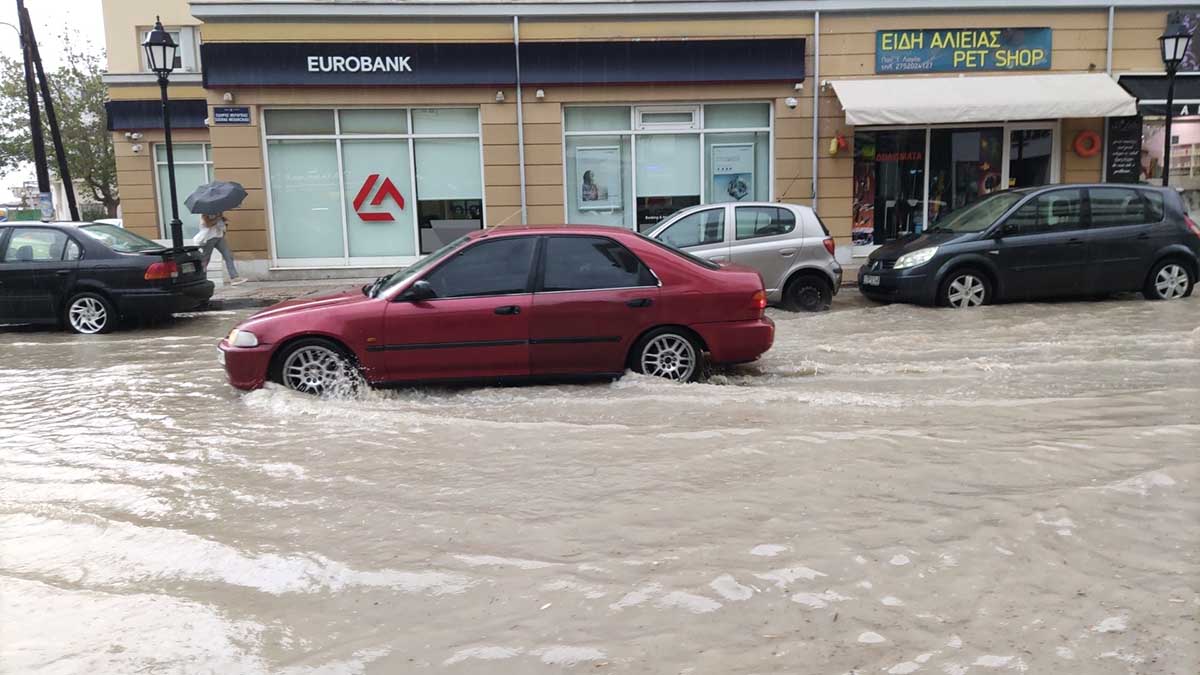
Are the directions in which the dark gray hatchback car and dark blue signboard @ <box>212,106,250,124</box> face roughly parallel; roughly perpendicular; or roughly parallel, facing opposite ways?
roughly perpendicular

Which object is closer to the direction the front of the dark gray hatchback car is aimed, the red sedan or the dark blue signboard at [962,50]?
the red sedan

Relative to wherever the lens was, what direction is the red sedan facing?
facing to the left of the viewer

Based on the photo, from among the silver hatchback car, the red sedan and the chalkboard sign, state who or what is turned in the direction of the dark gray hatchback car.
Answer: the chalkboard sign

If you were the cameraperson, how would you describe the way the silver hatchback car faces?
facing to the left of the viewer

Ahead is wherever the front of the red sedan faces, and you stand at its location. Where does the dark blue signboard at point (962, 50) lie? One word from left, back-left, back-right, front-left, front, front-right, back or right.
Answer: back-right

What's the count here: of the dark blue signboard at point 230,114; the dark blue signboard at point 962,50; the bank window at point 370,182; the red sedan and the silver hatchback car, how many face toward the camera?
3

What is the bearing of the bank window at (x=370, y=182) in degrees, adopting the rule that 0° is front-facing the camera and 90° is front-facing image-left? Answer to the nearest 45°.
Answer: approximately 0°

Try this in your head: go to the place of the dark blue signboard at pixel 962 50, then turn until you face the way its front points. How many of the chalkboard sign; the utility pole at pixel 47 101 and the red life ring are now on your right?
1
